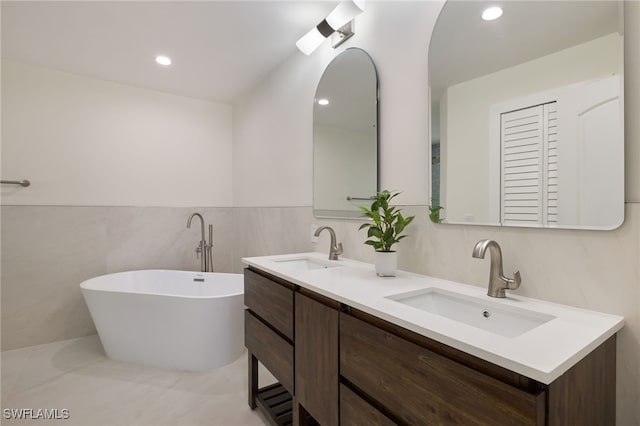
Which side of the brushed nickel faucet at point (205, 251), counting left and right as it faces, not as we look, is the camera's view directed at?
left

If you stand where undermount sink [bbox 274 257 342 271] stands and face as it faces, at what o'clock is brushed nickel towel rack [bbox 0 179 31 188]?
The brushed nickel towel rack is roughly at 2 o'clock from the undermount sink.

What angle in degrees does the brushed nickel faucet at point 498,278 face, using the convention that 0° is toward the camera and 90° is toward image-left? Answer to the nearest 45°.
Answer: approximately 45°

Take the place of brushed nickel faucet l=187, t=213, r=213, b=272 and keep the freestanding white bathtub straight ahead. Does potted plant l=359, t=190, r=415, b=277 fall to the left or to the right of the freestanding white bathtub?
left

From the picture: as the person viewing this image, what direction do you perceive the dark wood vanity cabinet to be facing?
facing the viewer and to the left of the viewer
